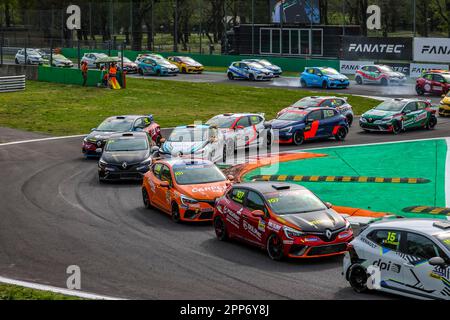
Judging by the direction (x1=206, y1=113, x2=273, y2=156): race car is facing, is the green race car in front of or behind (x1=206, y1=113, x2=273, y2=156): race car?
behind

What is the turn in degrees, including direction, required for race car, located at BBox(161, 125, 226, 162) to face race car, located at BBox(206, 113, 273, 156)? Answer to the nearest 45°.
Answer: approximately 180°

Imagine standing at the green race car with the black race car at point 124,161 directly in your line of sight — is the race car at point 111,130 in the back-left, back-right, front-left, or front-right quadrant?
front-right

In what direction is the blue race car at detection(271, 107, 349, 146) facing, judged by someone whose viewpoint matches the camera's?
facing the viewer and to the left of the viewer

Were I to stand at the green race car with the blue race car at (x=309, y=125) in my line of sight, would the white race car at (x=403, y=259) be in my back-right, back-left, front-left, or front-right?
front-left

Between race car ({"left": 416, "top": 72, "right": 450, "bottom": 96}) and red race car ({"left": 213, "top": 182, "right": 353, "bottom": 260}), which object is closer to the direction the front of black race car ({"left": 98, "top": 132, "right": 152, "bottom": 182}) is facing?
the red race car

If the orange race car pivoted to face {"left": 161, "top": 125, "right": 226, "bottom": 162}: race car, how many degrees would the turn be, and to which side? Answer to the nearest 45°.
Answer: approximately 135° to its left

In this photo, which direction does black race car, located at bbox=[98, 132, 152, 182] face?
toward the camera

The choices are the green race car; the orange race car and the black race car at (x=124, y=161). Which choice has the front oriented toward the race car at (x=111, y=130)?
the green race car

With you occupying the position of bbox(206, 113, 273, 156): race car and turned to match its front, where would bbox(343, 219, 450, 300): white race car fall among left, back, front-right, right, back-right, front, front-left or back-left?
front-left

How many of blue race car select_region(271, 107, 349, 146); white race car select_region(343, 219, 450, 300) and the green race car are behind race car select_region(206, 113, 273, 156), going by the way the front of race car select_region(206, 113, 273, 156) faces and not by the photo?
2

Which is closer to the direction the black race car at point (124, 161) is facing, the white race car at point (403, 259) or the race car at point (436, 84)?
the white race car

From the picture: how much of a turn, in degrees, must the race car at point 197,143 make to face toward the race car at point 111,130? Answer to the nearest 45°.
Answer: approximately 90° to its right
